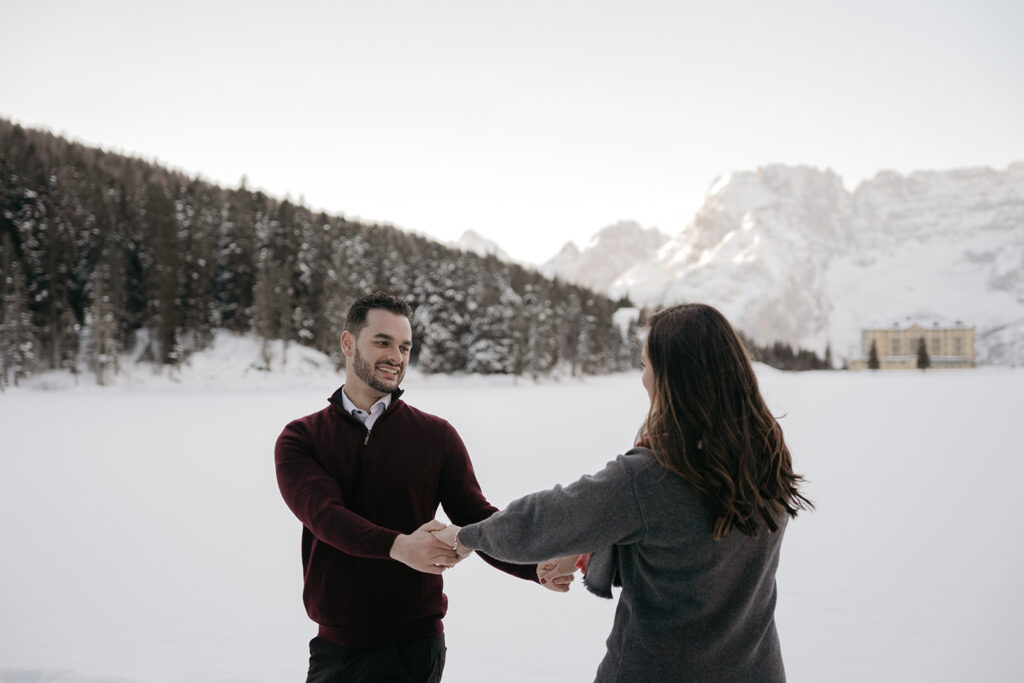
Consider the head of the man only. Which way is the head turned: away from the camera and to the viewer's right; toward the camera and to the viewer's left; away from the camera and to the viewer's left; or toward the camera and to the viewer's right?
toward the camera and to the viewer's right

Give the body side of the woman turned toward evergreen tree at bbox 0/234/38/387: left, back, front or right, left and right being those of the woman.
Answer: front

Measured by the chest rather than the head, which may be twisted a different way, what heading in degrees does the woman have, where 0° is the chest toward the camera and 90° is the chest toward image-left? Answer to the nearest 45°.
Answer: approximately 135°

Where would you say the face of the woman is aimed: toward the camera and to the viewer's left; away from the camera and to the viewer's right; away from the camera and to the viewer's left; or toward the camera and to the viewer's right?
away from the camera and to the viewer's left

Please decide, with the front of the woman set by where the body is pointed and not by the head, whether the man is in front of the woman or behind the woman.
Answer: in front
